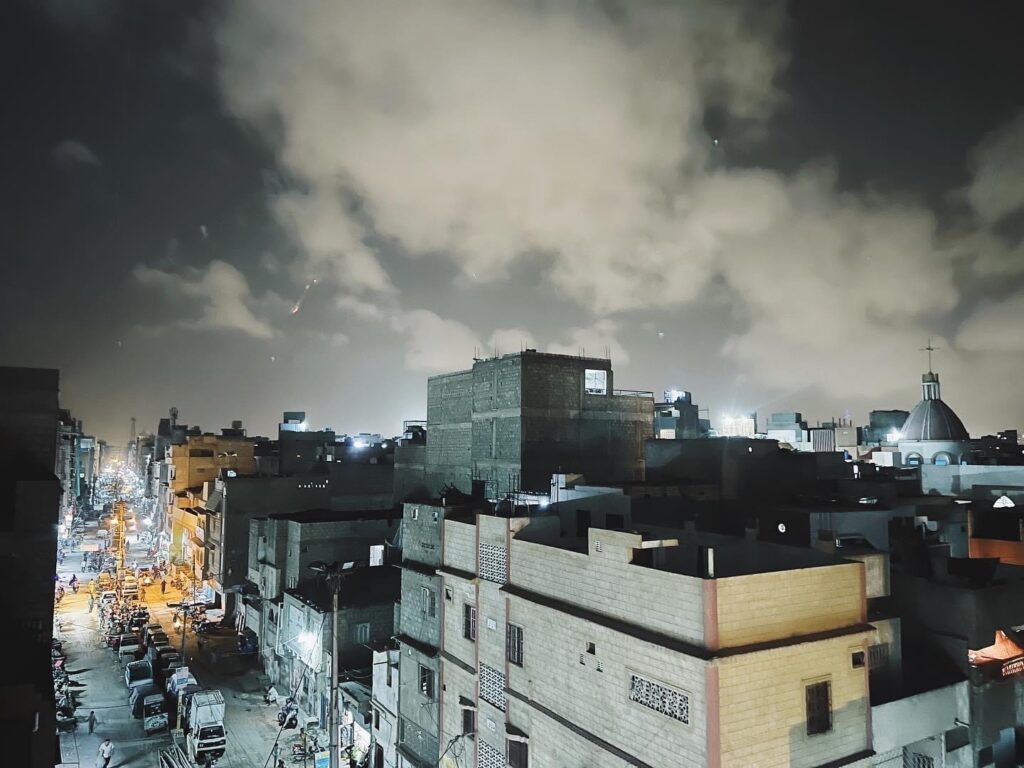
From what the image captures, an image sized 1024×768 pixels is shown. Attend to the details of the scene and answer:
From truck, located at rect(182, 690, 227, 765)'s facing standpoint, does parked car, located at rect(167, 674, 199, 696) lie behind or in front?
behind

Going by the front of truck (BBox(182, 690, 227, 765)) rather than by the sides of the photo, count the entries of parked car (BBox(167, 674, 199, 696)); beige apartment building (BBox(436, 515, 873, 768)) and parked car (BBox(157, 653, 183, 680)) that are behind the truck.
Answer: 2

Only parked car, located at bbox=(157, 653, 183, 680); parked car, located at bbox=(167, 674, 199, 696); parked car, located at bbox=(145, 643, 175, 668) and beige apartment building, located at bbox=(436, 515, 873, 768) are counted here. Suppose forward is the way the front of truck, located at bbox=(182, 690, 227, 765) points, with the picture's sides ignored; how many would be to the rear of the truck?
3

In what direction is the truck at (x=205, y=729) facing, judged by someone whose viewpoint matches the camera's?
facing the viewer

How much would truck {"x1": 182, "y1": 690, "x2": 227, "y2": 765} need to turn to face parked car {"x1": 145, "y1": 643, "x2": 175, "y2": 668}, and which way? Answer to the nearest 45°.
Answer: approximately 180°

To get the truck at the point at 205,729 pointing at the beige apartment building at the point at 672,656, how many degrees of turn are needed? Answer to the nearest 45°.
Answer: approximately 45° to its left

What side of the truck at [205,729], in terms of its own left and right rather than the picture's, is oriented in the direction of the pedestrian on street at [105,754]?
right
